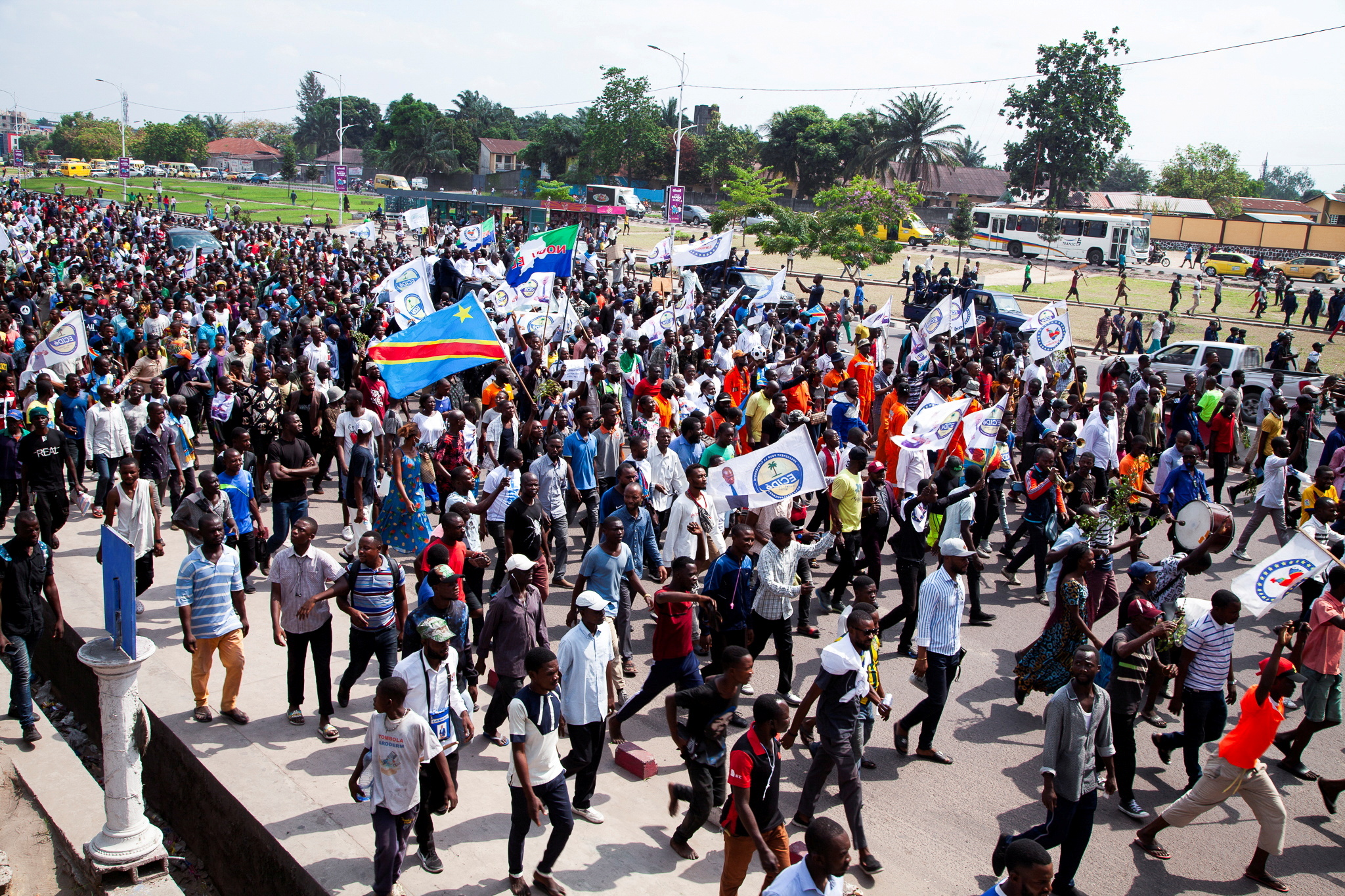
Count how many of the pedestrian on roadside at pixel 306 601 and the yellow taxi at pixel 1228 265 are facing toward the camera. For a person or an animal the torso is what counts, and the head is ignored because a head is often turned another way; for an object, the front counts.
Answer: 1

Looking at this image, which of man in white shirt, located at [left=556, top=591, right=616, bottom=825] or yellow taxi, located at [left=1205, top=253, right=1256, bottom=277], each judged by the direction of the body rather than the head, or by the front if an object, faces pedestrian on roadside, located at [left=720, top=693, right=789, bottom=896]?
the man in white shirt

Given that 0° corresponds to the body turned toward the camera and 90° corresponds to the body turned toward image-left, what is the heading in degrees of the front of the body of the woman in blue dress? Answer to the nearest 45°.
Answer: approximately 315°

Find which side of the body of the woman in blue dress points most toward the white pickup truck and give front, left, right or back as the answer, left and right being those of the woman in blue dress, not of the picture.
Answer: left

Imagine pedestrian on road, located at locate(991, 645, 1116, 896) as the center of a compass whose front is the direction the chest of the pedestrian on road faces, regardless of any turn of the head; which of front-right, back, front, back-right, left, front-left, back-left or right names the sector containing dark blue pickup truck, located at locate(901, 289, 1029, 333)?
back-left

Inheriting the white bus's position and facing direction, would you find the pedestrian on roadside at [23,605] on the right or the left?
on its right

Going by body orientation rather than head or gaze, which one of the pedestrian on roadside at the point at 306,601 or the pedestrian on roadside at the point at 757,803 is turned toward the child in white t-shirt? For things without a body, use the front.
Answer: the pedestrian on roadside at the point at 306,601

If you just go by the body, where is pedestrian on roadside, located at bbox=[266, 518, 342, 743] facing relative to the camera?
toward the camera
